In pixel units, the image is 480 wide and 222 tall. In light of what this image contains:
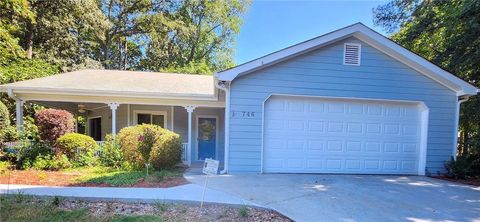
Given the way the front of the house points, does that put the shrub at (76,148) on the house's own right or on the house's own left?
on the house's own right

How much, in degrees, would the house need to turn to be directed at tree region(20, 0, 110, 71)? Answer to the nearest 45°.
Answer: approximately 135° to its right

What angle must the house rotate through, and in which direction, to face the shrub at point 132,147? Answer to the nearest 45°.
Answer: approximately 90° to its right

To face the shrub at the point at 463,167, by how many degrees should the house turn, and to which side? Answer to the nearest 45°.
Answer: approximately 90° to its left

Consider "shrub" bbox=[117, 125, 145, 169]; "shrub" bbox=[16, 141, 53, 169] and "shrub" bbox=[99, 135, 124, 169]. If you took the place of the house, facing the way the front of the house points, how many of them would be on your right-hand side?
3

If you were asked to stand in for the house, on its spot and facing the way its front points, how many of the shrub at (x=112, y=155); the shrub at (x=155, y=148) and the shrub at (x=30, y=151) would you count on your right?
3

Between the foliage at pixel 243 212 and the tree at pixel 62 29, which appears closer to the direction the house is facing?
the foliage

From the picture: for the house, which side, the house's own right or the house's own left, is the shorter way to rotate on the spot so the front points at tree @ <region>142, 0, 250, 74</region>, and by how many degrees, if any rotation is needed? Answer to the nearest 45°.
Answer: approximately 180°

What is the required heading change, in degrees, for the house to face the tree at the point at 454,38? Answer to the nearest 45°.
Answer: approximately 135° to its left

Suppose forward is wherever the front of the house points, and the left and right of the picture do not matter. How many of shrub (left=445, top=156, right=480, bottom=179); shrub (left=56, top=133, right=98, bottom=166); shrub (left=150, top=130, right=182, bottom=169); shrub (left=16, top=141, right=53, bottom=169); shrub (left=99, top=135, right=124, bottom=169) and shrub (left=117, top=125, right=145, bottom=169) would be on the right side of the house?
5

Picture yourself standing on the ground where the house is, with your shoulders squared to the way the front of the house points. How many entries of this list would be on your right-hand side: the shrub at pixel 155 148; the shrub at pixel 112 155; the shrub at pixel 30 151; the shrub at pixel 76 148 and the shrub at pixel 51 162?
5

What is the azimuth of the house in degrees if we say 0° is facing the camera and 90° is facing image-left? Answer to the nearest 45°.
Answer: approximately 0°

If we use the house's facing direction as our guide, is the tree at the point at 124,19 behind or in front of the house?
behind
